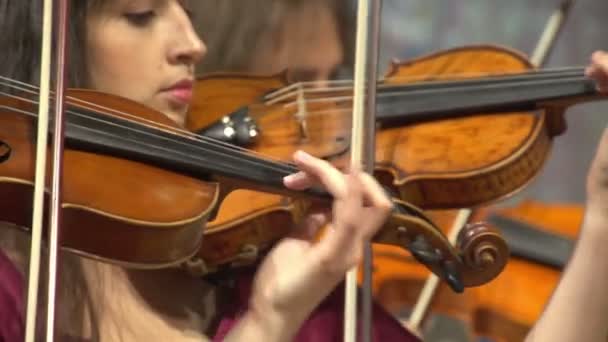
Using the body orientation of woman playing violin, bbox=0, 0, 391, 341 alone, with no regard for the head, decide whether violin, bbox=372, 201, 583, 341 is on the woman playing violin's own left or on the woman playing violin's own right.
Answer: on the woman playing violin's own left

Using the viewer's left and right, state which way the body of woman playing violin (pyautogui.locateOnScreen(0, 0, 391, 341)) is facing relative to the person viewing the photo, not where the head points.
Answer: facing the viewer and to the right of the viewer
